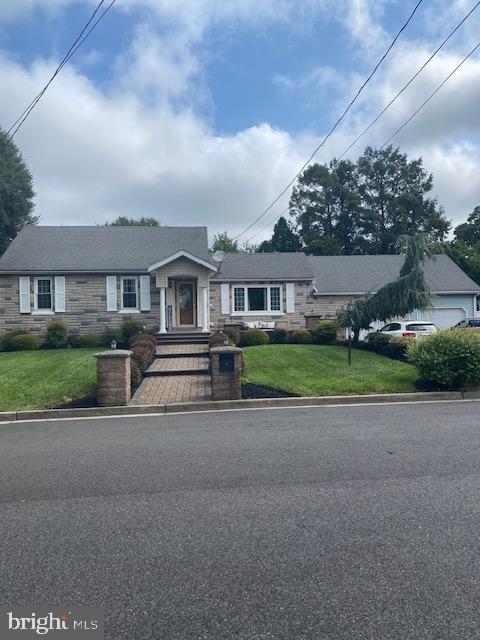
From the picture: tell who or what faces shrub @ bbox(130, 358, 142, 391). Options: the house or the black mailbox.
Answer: the house

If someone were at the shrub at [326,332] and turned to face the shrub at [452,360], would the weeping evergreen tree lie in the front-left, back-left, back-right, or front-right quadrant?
front-left

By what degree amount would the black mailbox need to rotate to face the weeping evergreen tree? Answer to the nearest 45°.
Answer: approximately 135° to its left

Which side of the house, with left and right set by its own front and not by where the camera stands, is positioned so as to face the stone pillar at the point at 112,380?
front

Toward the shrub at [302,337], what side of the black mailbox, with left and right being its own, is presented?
back

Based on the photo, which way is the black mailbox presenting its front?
toward the camera

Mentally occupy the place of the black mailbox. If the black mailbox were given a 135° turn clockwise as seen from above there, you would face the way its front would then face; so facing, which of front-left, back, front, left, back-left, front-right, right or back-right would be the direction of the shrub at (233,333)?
front-right

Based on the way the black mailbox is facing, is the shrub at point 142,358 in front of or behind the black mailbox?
behind

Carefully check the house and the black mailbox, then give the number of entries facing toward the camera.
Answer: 2

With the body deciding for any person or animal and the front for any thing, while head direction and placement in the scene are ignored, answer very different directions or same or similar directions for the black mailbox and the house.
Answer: same or similar directions

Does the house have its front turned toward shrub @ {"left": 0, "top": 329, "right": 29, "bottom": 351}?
no

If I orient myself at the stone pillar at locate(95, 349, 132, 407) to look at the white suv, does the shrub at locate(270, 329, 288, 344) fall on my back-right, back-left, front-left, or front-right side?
front-left

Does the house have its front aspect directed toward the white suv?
no

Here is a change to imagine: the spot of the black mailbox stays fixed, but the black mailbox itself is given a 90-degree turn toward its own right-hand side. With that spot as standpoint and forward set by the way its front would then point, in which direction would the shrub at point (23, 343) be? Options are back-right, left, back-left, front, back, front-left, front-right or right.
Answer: front-right

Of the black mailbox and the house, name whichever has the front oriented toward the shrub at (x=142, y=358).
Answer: the house

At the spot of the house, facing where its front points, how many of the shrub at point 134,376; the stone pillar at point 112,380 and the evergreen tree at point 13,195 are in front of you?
2

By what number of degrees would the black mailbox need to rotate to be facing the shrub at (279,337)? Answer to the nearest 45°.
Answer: approximately 180°

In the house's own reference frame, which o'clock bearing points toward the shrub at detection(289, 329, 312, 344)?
The shrub is roughly at 10 o'clock from the house.

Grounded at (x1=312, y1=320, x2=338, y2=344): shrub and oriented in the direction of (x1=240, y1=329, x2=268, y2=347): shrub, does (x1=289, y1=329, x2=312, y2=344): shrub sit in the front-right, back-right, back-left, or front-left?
front-right

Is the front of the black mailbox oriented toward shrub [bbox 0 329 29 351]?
no

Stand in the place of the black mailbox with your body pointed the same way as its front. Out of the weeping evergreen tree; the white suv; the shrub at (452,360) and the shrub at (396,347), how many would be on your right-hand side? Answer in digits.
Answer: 0
